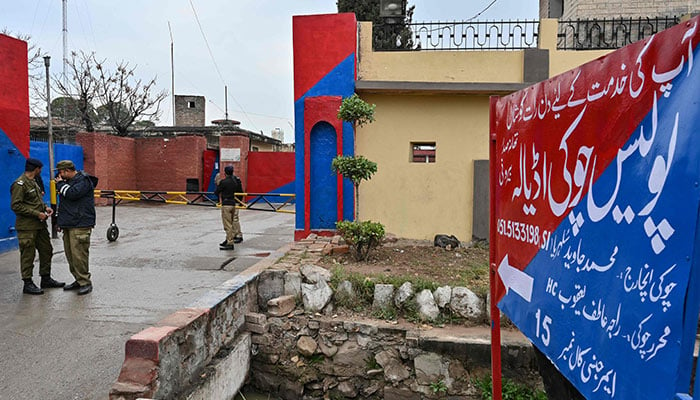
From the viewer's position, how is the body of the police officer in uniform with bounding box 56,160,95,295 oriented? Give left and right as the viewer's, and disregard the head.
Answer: facing to the left of the viewer

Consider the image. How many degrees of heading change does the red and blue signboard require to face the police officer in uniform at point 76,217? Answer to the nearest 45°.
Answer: approximately 45° to its right

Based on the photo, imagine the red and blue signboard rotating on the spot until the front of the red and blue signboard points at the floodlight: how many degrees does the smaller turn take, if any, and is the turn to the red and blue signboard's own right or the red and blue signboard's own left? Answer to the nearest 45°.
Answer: approximately 90° to the red and blue signboard's own right

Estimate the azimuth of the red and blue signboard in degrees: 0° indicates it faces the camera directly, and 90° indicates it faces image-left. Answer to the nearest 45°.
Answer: approximately 45°

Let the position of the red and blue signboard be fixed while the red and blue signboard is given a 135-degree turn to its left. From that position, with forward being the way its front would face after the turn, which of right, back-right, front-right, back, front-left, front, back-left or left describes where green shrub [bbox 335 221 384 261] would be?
back-left

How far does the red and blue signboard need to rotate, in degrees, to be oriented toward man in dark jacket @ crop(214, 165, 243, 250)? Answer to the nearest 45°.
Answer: approximately 90° to its right

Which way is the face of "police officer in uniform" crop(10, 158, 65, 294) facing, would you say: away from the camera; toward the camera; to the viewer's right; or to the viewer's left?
to the viewer's right

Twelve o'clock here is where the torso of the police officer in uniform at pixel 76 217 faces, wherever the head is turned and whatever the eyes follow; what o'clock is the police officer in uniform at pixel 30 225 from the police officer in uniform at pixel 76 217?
the police officer in uniform at pixel 30 225 is roughly at 1 o'clock from the police officer in uniform at pixel 76 217.

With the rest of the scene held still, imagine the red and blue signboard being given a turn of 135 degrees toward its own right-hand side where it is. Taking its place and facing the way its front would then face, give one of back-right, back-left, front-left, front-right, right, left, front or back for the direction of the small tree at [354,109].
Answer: front-left

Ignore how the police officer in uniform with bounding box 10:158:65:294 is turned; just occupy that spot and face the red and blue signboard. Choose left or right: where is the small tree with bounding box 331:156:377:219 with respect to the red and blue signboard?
left

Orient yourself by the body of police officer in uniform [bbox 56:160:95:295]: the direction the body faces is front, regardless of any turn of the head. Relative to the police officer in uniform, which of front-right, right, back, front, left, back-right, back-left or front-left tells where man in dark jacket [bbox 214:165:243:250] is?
back-right
